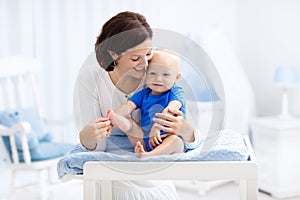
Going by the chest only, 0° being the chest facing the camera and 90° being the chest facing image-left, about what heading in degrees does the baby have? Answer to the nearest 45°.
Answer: approximately 45°

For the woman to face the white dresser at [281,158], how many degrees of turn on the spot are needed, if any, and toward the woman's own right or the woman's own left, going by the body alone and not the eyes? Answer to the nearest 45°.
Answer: approximately 90° to the woman's own left

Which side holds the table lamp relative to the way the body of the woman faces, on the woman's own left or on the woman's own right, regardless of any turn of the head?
on the woman's own left

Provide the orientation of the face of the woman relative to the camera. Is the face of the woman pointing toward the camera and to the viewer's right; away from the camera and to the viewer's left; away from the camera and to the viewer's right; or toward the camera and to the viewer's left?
toward the camera and to the viewer's right

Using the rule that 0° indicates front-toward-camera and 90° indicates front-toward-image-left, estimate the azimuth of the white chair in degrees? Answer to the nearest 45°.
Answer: approximately 315°
